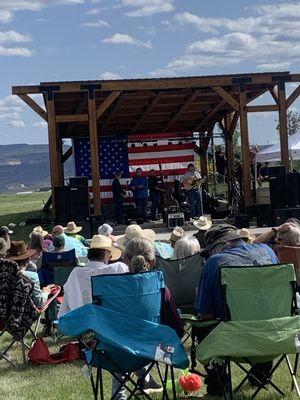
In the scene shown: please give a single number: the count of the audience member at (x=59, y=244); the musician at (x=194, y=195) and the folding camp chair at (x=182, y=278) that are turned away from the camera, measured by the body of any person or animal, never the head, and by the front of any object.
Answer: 2

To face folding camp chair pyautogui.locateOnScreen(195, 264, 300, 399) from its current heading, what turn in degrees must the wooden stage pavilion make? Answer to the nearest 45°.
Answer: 0° — it already faces it

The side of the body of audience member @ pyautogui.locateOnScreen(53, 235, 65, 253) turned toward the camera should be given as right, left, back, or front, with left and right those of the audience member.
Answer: back

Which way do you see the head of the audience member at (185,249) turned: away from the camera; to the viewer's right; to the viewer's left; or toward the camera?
away from the camera

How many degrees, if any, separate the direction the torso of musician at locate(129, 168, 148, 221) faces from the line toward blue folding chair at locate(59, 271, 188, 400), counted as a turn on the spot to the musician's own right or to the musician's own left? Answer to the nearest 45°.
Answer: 0° — they already face it

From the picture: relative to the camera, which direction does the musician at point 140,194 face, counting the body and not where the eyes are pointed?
toward the camera

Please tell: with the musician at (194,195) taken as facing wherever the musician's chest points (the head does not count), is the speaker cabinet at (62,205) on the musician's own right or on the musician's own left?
on the musician's own right

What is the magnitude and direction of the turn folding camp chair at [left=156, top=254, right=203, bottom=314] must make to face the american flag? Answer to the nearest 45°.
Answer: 0° — it already faces it

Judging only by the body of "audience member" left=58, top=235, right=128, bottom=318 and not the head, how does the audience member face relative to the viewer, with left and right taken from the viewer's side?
facing away from the viewer and to the right of the viewer

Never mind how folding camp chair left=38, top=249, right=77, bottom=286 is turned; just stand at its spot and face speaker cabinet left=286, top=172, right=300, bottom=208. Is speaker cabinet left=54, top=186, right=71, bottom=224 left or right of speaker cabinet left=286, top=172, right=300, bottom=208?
left

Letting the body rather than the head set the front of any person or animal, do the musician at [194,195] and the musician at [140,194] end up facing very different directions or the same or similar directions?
same or similar directions

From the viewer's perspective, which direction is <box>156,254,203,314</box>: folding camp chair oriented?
away from the camera

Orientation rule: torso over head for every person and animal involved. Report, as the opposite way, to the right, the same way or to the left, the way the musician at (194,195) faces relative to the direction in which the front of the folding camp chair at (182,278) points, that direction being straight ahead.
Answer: the opposite way

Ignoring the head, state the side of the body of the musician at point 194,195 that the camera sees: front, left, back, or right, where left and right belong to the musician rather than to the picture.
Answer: front

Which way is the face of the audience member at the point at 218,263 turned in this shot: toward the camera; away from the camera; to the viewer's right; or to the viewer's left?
away from the camera

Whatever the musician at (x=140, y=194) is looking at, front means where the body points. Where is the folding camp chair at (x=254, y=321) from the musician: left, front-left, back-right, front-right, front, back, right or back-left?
front

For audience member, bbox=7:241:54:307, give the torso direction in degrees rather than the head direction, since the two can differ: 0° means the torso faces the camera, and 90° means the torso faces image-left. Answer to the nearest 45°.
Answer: approximately 225°
